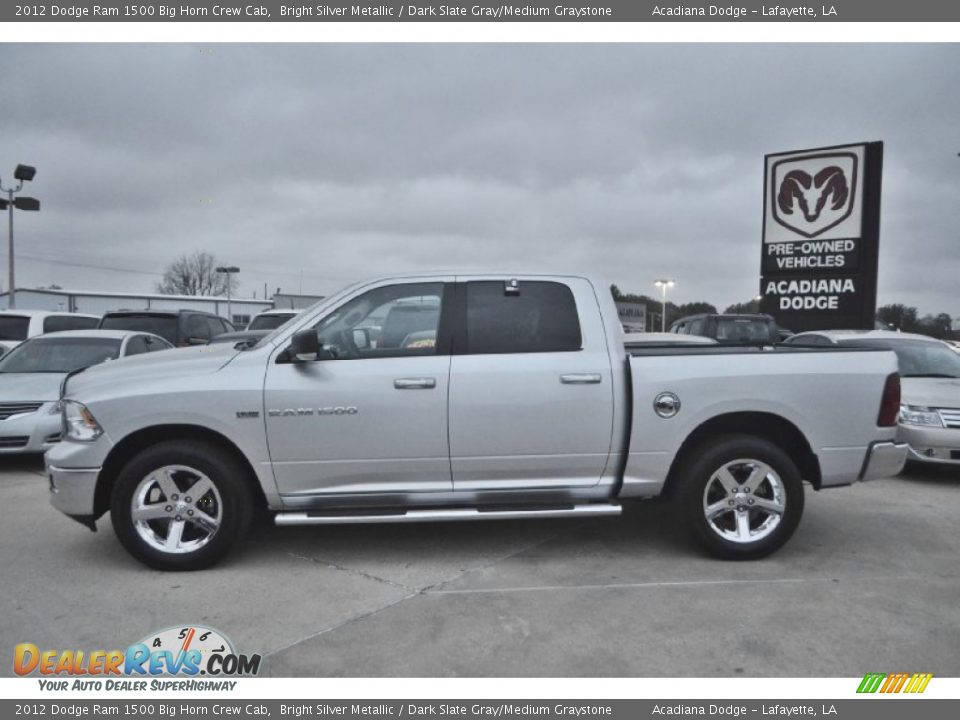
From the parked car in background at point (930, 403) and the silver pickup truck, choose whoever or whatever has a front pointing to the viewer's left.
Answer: the silver pickup truck

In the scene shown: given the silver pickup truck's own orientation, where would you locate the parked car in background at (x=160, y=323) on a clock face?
The parked car in background is roughly at 2 o'clock from the silver pickup truck.

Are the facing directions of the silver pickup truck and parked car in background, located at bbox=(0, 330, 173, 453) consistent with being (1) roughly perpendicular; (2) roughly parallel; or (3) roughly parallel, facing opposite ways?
roughly perpendicular

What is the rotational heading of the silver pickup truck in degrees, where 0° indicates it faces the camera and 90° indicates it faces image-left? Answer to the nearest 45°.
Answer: approximately 90°

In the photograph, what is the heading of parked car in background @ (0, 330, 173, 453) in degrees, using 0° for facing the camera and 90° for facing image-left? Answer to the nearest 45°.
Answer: approximately 45°

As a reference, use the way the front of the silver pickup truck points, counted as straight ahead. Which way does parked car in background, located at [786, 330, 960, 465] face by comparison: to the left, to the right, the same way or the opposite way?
to the left

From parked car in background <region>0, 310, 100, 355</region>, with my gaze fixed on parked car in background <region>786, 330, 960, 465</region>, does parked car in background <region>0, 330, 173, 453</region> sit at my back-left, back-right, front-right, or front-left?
front-right

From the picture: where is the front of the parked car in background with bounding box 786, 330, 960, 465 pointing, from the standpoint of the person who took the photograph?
facing the viewer and to the right of the viewer

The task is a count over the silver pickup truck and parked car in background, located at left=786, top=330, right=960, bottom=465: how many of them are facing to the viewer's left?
1

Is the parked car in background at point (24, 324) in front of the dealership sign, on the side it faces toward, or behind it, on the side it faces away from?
in front

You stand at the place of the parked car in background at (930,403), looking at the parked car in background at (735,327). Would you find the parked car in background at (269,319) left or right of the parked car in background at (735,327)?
left

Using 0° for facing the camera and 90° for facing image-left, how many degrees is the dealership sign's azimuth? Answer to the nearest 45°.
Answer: approximately 45°
